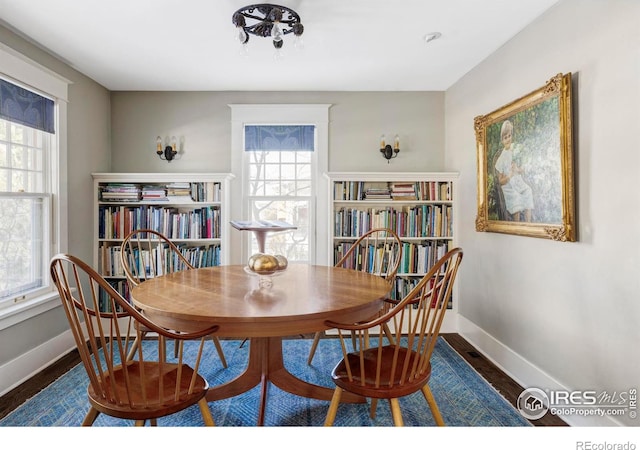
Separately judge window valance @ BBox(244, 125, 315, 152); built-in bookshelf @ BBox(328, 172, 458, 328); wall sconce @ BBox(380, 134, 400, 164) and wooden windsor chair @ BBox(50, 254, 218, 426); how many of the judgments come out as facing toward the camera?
3

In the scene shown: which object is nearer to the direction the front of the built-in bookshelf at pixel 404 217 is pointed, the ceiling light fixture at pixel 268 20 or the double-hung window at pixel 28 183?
the ceiling light fixture

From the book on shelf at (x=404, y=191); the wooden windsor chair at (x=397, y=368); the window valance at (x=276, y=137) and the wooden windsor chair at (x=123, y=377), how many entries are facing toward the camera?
2

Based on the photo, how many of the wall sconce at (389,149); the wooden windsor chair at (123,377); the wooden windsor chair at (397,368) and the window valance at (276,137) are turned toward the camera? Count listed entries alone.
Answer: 2

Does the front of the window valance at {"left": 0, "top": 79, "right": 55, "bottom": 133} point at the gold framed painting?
yes

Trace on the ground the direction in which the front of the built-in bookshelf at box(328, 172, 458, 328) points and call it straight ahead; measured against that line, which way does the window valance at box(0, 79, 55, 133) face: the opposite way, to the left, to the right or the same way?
to the left

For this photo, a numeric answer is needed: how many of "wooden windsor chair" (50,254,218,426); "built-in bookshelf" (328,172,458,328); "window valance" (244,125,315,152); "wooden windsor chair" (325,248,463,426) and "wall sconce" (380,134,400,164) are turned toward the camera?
3

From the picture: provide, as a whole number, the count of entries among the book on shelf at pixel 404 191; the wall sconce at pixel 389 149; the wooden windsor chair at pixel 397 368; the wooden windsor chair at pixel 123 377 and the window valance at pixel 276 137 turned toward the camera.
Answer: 3

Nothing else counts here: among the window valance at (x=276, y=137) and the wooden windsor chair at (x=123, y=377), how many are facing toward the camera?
1

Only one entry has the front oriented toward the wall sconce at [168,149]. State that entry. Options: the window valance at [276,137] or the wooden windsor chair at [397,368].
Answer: the wooden windsor chair
